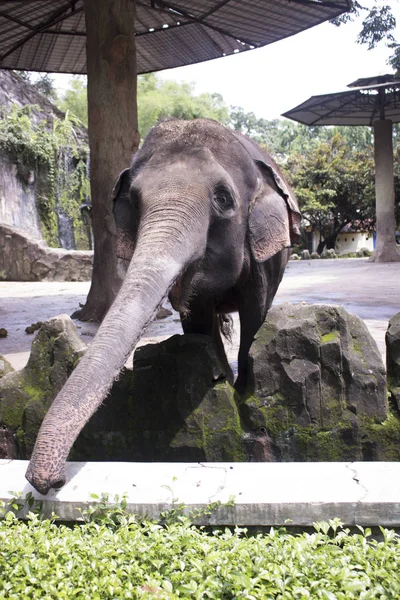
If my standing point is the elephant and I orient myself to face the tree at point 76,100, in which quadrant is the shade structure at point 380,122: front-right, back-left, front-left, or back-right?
front-right

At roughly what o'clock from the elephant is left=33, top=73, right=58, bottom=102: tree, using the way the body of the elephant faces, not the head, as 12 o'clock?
The tree is roughly at 4 o'clock from the elephant.

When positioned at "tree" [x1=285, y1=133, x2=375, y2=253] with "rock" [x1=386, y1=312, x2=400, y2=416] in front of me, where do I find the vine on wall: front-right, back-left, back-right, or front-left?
front-right

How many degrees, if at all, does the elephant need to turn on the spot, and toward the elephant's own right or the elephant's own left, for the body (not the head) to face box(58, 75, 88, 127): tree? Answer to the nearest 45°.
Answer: approximately 135° to the elephant's own right

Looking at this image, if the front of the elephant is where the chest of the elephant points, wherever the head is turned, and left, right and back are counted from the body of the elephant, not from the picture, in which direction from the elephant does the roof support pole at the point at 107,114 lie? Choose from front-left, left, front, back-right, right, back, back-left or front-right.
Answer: back-right

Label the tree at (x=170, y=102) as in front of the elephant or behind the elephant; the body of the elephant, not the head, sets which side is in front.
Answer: behind

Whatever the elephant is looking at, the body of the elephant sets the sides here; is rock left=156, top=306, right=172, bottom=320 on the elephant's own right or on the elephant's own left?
on the elephant's own right

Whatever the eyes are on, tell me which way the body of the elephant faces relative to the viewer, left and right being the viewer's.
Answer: facing the viewer and to the left of the viewer
